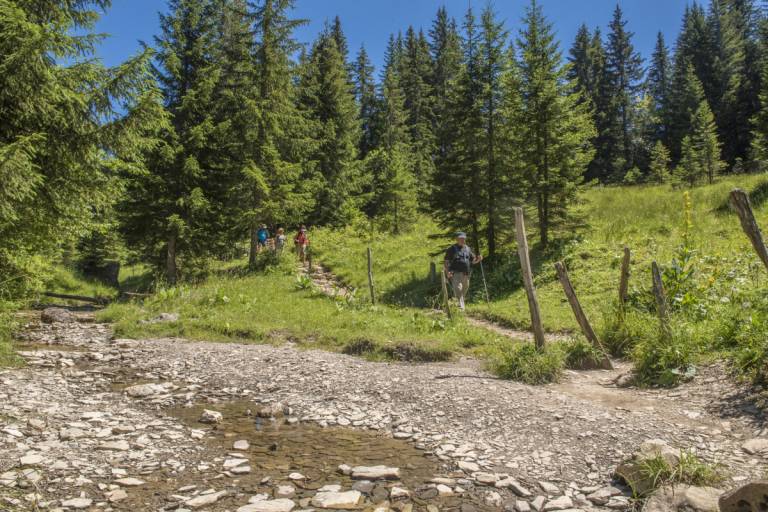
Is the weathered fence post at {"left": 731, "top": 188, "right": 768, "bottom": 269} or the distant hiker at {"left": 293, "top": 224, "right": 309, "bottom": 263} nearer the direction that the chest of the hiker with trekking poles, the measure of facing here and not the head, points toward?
the weathered fence post

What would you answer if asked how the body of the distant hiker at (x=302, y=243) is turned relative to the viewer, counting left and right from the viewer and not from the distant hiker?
facing the viewer

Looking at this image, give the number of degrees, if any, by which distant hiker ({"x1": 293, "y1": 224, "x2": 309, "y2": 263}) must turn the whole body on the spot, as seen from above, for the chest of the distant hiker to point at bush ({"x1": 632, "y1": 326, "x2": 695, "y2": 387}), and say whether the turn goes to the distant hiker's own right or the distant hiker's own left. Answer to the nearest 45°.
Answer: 0° — they already face it

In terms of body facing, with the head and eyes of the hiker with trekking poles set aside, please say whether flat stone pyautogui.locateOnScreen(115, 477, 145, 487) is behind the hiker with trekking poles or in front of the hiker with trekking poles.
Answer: in front

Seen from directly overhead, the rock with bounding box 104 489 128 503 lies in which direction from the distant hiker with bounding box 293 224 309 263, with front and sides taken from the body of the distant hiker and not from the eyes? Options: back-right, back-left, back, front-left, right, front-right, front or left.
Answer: front

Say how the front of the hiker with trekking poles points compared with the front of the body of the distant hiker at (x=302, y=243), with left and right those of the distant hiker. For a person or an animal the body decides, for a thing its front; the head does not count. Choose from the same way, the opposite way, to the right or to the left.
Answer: the same way

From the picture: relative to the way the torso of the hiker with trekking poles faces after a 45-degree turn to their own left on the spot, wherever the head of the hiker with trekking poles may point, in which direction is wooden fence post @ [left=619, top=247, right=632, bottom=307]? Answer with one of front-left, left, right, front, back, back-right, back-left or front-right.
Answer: front

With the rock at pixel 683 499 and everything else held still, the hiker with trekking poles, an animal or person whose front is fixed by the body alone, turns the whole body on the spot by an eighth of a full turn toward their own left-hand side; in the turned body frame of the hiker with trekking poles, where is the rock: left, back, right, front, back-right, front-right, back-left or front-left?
front-right

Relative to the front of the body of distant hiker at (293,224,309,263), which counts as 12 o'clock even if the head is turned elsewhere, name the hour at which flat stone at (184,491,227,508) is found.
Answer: The flat stone is roughly at 12 o'clock from the distant hiker.

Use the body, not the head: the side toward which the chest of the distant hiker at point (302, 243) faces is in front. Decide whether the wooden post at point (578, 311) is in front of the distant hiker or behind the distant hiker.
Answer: in front

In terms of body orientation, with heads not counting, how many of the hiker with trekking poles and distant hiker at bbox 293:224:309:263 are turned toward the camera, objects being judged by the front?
2

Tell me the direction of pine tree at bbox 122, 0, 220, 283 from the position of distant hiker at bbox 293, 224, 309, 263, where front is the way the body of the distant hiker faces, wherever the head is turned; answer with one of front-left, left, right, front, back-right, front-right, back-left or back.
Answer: front-right

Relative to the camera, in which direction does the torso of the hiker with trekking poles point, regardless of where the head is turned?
toward the camera

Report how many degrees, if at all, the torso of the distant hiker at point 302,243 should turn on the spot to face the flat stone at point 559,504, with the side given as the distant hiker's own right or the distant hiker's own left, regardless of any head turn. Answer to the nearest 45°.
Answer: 0° — they already face it

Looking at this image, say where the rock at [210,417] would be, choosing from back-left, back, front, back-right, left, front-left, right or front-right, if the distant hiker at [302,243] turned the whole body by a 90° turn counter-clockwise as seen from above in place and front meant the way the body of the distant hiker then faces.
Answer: right

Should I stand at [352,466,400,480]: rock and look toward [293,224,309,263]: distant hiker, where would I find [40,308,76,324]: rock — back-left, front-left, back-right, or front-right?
front-left
